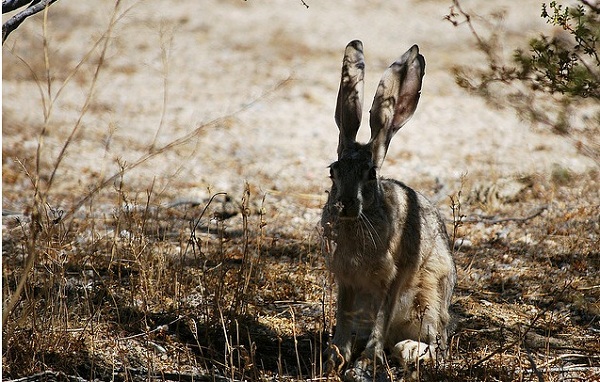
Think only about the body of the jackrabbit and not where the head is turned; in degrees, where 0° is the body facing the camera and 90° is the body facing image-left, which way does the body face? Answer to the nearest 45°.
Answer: approximately 45°
